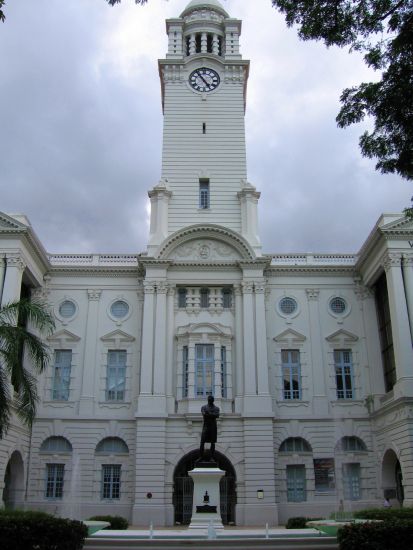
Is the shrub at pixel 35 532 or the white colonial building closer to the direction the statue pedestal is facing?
the shrub

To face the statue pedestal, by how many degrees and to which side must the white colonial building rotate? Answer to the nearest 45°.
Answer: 0° — it already faces it

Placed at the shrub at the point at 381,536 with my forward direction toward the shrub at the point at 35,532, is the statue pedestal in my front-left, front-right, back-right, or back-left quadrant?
front-right

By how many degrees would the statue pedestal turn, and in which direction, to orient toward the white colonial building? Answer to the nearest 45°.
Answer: approximately 180°

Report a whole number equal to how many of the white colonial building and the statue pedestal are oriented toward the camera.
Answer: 2

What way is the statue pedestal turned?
toward the camera

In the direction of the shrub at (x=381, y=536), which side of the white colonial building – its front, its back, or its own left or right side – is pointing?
front

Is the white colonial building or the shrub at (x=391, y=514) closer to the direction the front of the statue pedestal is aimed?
the shrub

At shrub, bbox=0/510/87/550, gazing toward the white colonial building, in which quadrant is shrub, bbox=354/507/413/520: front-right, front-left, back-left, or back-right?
front-right

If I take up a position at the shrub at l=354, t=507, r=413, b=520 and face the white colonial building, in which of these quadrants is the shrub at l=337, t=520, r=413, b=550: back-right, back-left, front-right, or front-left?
back-left

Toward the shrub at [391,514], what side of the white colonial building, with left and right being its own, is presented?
front
